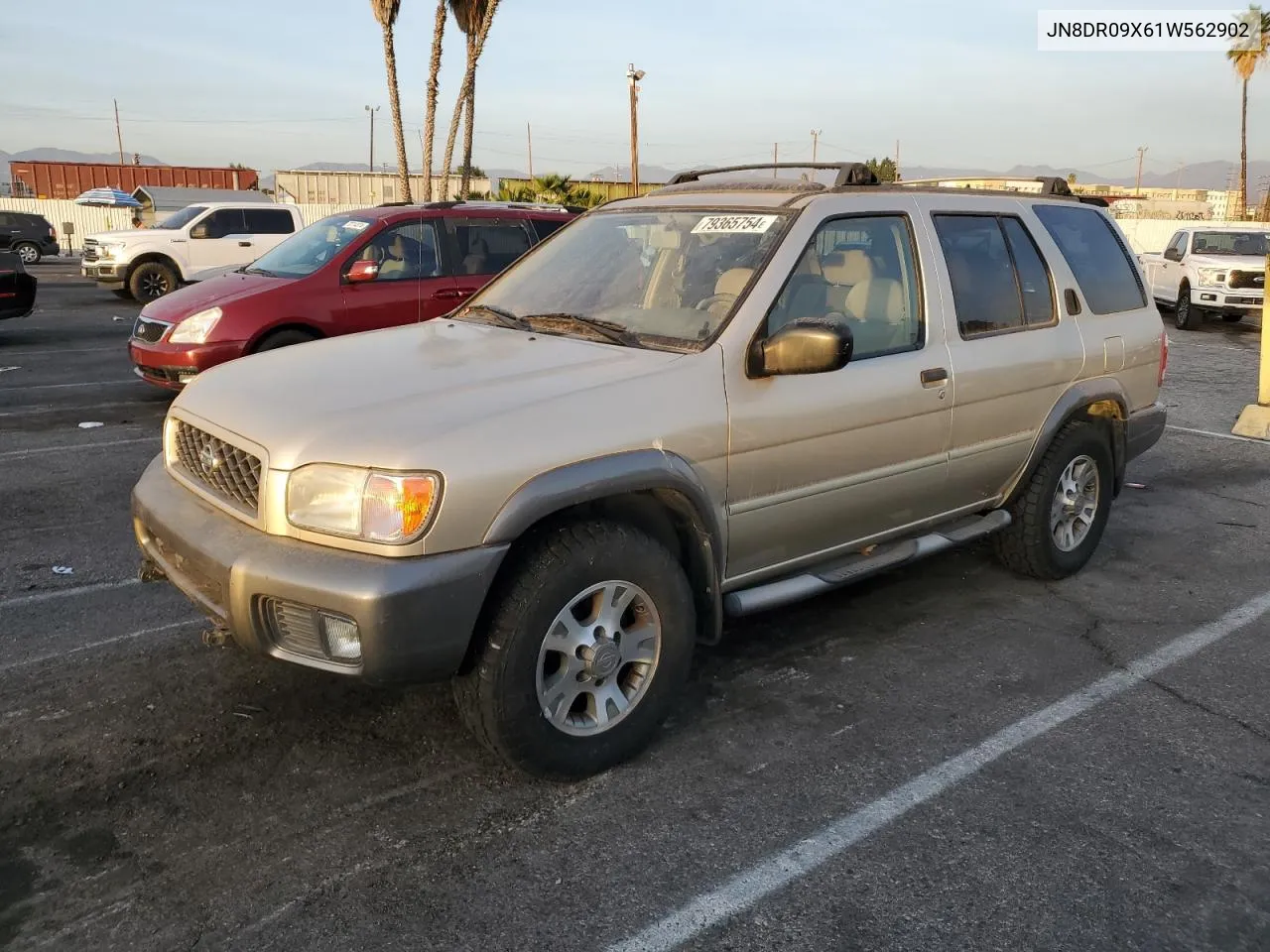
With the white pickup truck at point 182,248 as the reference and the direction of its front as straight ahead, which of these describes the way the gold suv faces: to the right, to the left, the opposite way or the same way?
the same way

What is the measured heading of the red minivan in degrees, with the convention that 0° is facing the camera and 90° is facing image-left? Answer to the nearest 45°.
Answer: approximately 45°

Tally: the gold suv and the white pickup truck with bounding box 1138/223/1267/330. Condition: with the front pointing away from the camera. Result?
0

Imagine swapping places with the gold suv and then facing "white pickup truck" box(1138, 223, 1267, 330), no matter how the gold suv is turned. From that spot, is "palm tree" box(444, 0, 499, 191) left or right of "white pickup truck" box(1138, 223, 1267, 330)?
left

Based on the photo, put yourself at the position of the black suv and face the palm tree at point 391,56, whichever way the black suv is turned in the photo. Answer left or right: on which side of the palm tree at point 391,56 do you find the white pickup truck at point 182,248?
right

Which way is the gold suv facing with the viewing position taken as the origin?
facing the viewer and to the left of the viewer

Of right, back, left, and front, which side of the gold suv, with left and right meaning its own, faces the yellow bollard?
back

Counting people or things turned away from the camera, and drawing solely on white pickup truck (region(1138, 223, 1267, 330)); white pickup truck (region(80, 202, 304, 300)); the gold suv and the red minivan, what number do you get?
0

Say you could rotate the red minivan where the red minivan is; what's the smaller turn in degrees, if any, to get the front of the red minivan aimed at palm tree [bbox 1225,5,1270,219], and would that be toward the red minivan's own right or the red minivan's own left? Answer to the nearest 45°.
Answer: approximately 180°

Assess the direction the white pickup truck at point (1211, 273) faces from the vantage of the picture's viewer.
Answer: facing the viewer and to the right of the viewer

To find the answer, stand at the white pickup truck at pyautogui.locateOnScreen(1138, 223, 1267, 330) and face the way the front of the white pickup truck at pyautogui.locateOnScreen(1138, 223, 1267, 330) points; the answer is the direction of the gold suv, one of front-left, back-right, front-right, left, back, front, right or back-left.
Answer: front-right

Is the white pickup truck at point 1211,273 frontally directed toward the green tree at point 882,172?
no

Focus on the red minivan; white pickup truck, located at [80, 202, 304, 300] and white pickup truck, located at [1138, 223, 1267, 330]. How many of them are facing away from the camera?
0

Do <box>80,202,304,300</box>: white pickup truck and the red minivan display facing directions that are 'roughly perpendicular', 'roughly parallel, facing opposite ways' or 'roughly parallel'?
roughly parallel

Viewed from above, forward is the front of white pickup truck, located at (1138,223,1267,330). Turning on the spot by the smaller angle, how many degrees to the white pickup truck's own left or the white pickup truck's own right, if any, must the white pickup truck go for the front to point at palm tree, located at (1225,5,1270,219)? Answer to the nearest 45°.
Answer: approximately 135° to the white pickup truck's own left

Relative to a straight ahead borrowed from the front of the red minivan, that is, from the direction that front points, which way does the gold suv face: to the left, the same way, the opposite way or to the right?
the same way

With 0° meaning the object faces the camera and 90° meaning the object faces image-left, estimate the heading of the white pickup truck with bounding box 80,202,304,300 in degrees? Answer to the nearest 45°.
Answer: approximately 45°

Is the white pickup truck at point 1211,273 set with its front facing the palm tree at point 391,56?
no
